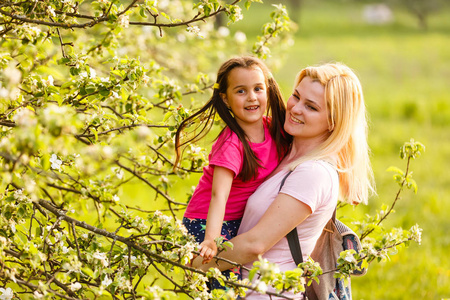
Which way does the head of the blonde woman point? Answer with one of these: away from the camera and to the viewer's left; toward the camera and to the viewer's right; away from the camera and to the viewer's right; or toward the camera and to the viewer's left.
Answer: toward the camera and to the viewer's left

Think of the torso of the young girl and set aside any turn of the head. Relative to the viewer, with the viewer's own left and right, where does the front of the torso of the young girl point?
facing the viewer and to the right of the viewer
